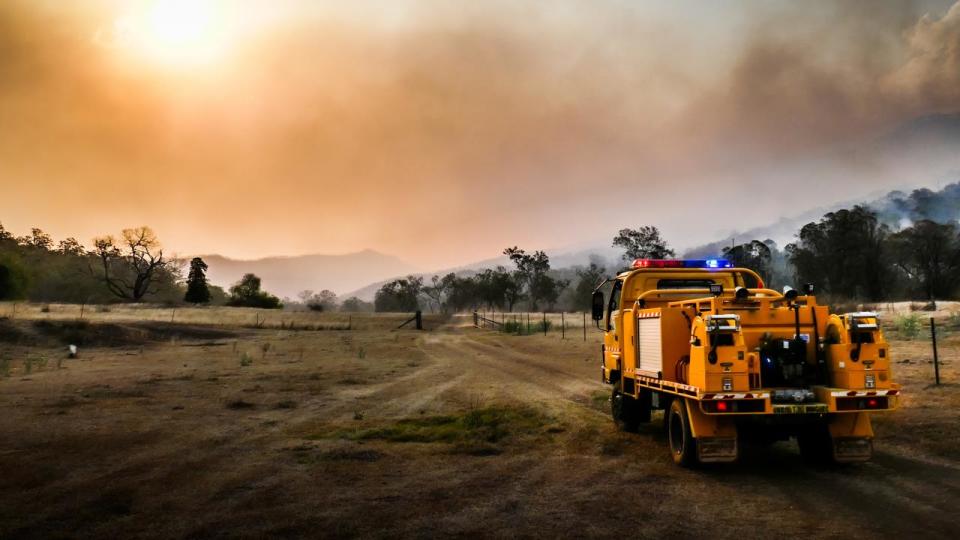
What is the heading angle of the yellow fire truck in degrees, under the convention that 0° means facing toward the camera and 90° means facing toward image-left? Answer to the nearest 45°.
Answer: approximately 135°
